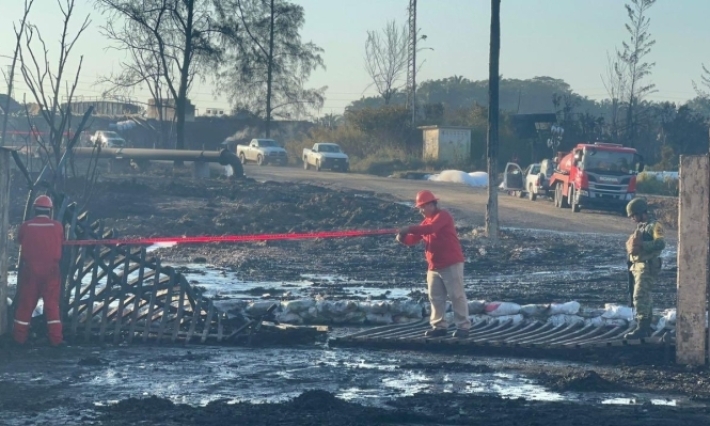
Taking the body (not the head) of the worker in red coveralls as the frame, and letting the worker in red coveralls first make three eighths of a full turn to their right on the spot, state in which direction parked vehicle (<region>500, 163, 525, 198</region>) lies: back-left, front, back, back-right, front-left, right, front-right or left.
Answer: left

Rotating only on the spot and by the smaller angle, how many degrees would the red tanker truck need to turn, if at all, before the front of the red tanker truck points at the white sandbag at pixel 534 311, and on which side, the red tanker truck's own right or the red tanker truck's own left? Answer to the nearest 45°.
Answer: approximately 45° to the red tanker truck's own right

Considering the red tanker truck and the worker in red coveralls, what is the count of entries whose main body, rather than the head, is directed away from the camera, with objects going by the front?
1

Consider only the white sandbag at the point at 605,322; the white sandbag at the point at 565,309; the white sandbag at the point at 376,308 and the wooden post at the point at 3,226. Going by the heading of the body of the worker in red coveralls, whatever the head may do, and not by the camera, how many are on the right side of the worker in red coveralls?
3

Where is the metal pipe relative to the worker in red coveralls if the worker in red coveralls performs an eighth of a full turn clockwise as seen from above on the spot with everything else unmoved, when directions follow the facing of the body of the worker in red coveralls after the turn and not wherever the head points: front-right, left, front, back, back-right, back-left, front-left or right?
front-left

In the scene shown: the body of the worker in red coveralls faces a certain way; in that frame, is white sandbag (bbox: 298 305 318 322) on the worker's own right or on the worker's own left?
on the worker's own right

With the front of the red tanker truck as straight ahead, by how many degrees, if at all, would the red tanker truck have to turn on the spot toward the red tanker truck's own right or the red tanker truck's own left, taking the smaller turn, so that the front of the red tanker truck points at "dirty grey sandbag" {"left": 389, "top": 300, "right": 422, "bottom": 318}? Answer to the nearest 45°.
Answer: approximately 45° to the red tanker truck's own right

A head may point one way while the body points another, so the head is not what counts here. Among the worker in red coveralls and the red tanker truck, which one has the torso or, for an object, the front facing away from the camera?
the worker in red coveralls

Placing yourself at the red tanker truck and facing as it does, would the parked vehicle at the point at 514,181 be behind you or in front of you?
behind

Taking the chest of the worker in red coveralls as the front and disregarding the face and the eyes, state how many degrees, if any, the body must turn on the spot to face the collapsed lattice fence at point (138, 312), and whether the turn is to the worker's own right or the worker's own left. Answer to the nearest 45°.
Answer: approximately 90° to the worker's own right

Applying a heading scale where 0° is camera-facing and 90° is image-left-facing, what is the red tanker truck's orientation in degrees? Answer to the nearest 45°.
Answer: approximately 315°

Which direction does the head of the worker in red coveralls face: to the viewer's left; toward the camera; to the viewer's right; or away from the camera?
away from the camera

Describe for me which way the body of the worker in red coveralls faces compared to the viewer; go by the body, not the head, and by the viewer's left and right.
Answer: facing away from the viewer

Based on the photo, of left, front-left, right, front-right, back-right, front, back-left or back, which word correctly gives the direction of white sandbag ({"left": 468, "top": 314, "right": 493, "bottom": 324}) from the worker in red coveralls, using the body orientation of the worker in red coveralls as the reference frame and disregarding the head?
right

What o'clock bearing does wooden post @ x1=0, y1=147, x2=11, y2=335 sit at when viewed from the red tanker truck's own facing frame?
The wooden post is roughly at 2 o'clock from the red tanker truck.

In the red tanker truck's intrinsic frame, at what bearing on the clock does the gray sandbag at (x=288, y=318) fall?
The gray sandbag is roughly at 2 o'clock from the red tanker truck.

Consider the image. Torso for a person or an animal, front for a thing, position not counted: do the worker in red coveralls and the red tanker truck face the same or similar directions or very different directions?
very different directions

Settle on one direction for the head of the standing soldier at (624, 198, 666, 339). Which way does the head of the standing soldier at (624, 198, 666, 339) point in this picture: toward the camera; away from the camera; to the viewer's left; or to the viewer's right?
to the viewer's left
